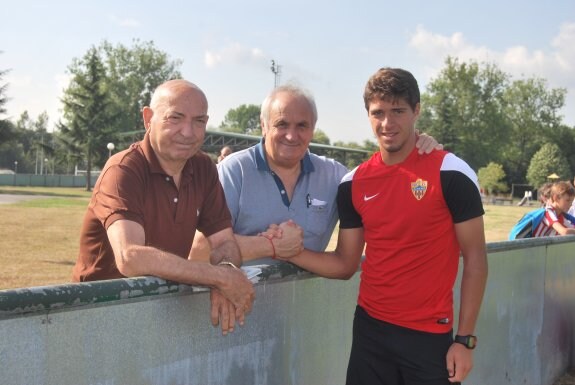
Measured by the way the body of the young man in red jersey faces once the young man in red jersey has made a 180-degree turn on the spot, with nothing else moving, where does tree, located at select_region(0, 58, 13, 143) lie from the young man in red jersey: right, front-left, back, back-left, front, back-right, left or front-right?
front-left

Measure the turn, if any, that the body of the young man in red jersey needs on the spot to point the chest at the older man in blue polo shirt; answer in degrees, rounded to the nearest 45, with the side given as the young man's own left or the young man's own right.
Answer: approximately 90° to the young man's own right

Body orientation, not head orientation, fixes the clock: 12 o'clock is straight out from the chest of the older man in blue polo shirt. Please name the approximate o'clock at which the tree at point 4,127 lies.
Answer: The tree is roughly at 5 o'clock from the older man in blue polo shirt.

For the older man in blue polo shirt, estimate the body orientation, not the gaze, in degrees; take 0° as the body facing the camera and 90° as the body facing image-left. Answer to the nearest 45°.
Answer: approximately 0°

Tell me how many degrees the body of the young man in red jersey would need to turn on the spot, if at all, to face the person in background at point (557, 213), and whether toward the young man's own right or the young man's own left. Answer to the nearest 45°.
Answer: approximately 180°

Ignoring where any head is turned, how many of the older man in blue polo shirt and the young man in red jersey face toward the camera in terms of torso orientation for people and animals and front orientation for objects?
2
